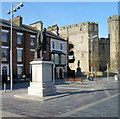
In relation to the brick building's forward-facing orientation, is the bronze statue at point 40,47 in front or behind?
in front

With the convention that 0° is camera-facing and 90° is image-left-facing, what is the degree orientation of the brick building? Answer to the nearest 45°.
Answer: approximately 315°
